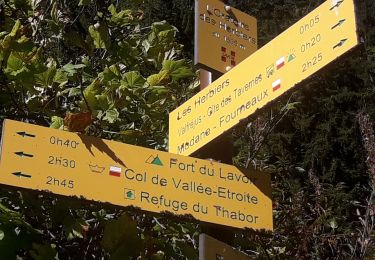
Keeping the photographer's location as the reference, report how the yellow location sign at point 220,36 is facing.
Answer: facing the viewer and to the right of the viewer

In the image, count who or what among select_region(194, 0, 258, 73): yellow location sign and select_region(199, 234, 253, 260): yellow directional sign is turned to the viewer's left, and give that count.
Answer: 0

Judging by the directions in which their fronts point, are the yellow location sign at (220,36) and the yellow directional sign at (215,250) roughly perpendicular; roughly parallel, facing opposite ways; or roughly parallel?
roughly parallel

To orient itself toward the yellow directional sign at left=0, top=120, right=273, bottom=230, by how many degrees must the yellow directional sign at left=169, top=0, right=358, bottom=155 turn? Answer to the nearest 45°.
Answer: approximately 45° to its right
